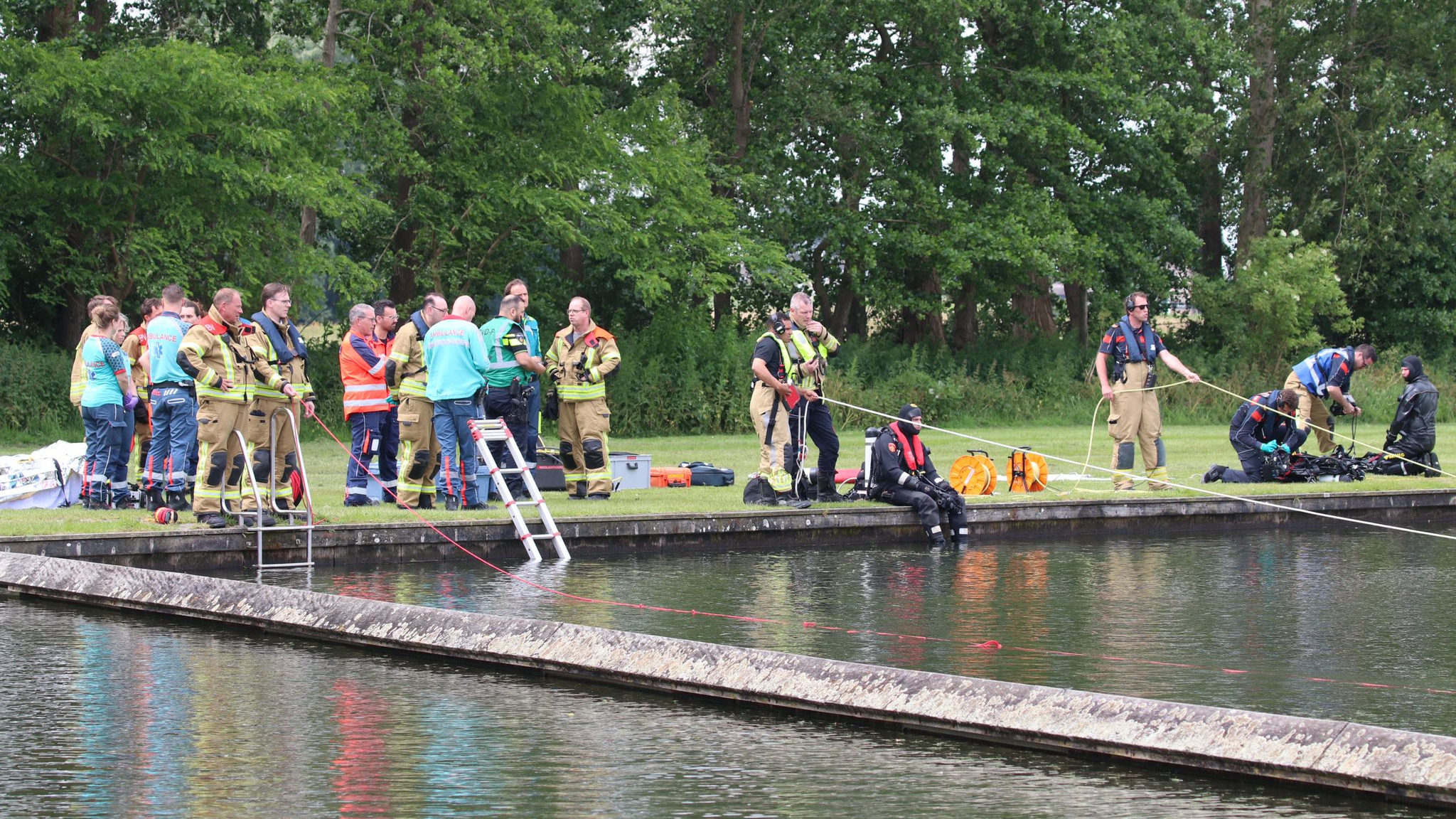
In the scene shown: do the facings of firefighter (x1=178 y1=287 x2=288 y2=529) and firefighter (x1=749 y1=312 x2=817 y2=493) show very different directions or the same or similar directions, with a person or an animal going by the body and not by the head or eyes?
same or similar directions

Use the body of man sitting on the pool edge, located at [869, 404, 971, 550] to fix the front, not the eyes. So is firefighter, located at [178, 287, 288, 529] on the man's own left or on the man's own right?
on the man's own right

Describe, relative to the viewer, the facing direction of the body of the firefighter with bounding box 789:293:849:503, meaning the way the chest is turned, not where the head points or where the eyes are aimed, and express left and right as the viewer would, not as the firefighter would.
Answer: facing the viewer and to the right of the viewer

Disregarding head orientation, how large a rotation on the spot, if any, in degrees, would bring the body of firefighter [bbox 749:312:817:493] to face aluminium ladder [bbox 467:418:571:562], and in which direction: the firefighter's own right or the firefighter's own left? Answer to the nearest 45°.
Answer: approximately 135° to the firefighter's own right

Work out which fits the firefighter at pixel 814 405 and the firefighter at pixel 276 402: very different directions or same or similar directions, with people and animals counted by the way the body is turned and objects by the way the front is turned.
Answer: same or similar directions

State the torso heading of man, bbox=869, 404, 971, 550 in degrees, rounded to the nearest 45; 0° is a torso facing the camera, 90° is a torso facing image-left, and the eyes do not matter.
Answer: approximately 315°

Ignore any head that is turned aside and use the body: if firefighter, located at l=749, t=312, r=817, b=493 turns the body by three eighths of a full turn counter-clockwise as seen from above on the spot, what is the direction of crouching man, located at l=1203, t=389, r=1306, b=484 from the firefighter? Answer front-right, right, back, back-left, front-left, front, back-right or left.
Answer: right

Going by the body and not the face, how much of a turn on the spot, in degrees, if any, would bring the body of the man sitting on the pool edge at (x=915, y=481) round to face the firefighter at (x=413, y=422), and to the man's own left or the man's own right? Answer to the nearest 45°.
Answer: approximately 135° to the man's own right

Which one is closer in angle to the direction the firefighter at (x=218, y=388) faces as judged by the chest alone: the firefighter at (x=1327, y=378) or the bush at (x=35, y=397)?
the firefighter

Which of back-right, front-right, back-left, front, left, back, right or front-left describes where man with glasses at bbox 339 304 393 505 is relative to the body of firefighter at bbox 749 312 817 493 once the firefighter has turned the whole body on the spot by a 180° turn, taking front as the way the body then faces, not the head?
front

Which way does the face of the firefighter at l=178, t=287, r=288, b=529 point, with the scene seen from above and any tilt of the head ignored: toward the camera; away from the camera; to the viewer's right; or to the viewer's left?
to the viewer's right

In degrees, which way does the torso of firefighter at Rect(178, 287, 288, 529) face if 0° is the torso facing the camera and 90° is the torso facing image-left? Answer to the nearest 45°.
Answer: approximately 315°

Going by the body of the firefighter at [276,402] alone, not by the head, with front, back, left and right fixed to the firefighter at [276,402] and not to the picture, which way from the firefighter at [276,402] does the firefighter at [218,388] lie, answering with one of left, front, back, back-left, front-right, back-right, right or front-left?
right

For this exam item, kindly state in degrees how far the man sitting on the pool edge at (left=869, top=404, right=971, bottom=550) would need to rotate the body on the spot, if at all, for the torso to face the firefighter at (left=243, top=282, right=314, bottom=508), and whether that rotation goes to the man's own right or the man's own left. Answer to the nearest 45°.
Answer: approximately 135° to the man's own right

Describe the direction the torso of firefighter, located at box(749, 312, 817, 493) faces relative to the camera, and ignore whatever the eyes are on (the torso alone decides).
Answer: to the viewer's right

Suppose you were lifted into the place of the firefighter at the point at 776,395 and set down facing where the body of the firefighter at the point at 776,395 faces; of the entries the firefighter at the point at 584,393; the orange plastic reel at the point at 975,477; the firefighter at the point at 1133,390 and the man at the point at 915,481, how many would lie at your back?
1
